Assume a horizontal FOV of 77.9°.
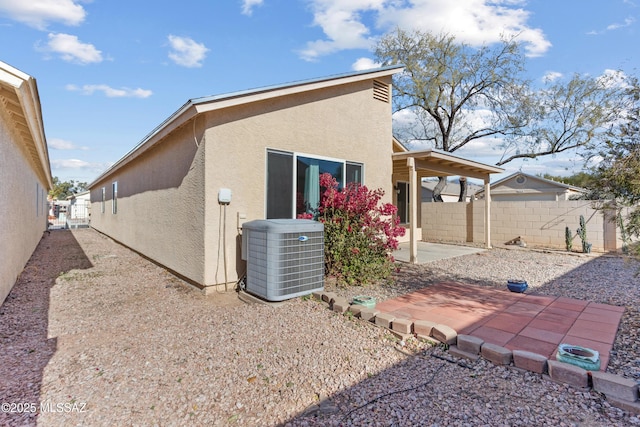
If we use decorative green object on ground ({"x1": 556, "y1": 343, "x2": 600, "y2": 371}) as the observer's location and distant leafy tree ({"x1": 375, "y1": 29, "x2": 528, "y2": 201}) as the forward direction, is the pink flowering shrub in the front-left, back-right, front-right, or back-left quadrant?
front-left
